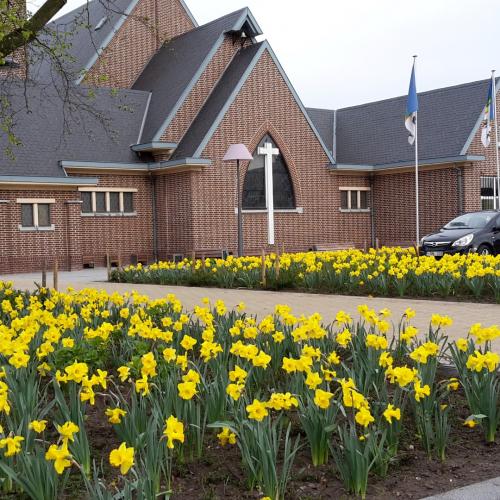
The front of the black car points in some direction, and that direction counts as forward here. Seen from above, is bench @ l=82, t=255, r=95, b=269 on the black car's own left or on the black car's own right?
on the black car's own right

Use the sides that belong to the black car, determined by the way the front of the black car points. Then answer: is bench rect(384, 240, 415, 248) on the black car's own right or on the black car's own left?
on the black car's own right

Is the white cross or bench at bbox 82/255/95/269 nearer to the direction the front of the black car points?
the bench

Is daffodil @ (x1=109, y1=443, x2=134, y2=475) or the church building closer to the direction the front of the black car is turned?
the daffodil

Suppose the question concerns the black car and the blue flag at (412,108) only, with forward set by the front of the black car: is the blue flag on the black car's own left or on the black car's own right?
on the black car's own right

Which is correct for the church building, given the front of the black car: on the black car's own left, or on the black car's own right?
on the black car's own right

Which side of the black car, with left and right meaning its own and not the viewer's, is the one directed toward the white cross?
front

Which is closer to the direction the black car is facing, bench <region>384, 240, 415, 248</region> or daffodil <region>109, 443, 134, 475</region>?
the daffodil

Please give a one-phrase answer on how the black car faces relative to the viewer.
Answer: facing the viewer and to the left of the viewer

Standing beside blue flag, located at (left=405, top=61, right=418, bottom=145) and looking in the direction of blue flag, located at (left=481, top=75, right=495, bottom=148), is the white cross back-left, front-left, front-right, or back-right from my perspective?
back-left
